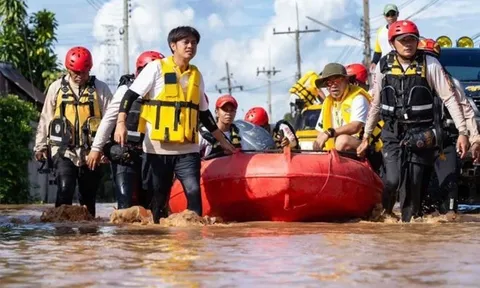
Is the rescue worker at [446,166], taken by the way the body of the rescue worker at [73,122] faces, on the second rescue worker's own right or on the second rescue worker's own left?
on the second rescue worker's own left

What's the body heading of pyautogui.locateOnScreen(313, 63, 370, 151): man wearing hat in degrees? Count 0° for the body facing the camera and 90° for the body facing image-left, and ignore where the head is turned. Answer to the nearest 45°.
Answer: approximately 45°

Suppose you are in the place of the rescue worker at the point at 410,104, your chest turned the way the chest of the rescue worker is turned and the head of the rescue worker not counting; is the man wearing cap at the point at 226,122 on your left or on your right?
on your right

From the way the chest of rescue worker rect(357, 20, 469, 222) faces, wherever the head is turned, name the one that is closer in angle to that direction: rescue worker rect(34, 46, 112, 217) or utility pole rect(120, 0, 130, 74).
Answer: the rescue worker
